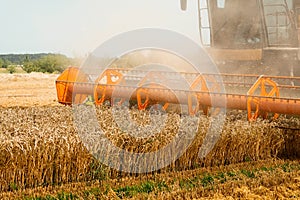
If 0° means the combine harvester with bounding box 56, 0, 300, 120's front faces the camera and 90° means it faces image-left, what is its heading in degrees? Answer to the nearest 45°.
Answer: approximately 45°
